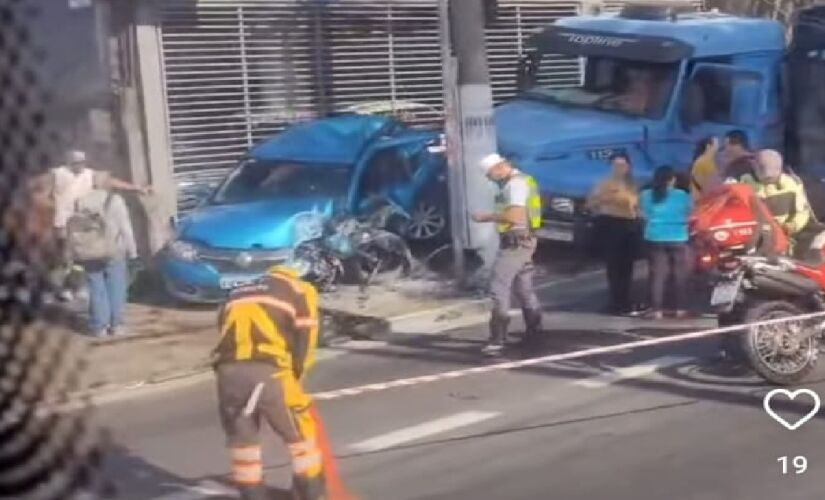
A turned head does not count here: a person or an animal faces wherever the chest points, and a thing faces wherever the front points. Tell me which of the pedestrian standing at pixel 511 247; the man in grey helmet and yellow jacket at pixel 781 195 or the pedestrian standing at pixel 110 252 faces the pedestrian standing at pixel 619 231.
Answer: the man in grey helmet and yellow jacket

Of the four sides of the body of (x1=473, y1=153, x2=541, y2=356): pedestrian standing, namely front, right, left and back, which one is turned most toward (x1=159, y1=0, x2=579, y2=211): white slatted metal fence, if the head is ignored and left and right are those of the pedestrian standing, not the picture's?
right

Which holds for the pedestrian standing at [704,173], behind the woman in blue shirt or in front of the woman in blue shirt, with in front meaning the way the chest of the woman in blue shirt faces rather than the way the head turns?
in front

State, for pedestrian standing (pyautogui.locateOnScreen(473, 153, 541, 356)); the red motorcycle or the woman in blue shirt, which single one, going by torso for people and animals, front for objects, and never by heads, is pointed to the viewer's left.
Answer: the pedestrian standing

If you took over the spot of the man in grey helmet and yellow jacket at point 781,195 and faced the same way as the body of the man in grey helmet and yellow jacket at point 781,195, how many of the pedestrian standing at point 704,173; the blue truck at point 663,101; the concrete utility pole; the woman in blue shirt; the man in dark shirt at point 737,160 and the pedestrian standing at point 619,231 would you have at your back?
0

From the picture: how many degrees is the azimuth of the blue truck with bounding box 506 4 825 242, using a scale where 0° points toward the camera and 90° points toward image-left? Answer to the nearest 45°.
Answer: approximately 45°

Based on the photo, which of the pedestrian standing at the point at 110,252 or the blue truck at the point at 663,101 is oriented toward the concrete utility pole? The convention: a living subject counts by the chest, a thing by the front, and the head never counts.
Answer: the blue truck

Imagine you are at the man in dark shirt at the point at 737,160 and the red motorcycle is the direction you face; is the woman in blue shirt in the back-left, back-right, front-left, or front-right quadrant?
front-right

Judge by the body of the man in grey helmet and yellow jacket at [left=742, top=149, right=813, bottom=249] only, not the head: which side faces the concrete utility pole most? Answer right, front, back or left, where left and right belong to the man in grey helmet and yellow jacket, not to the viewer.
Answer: front

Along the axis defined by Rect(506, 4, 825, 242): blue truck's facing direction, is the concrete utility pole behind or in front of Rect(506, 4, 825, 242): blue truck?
in front

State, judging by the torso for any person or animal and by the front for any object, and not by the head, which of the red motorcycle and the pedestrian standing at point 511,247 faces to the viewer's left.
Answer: the pedestrian standing

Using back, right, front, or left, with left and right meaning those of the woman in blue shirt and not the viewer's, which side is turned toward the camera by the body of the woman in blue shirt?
back

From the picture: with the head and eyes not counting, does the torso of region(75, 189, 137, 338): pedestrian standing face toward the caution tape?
no
